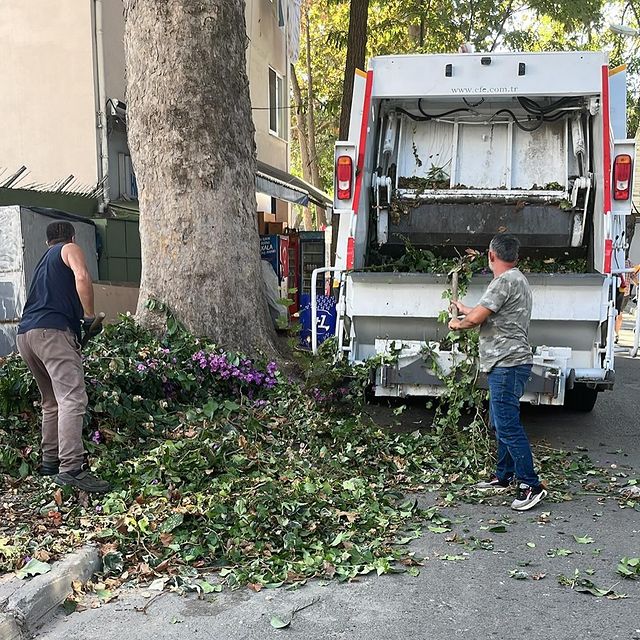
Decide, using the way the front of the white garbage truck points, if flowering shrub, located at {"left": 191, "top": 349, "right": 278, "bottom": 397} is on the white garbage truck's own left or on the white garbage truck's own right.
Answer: on the white garbage truck's own left

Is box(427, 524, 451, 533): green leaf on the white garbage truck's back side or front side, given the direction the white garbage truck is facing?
on the back side

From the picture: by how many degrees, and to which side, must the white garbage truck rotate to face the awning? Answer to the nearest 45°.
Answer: approximately 45° to its left

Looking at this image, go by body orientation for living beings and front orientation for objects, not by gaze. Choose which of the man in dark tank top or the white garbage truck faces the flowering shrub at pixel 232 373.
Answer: the man in dark tank top

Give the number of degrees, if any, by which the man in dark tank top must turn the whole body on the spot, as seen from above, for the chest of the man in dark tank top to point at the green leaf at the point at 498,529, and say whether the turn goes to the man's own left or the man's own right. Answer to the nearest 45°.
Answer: approximately 90° to the man's own right

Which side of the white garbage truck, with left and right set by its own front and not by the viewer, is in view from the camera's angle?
back

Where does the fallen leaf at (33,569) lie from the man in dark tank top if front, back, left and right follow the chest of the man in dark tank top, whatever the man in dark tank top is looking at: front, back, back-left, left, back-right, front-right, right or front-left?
back-right

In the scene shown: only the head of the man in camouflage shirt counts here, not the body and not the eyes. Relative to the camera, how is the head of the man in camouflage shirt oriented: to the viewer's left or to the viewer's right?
to the viewer's left

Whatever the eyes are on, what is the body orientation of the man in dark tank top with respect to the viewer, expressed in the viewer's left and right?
facing away from the viewer and to the right of the viewer

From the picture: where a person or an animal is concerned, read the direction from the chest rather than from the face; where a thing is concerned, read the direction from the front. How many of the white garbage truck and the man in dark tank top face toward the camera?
0

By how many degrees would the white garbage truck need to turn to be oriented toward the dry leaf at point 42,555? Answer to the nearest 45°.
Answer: approximately 135° to its left

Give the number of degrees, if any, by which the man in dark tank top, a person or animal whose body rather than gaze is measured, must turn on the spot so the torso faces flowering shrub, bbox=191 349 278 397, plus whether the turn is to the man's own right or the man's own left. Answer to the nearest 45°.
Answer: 0° — they already face it

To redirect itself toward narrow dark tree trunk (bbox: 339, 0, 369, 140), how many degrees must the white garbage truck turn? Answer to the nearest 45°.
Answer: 0° — it already faces it

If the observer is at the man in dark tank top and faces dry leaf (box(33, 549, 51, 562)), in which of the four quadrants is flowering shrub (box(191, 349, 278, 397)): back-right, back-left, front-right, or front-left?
back-left

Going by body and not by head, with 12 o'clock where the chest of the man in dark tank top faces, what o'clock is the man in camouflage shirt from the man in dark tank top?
The man in camouflage shirt is roughly at 2 o'clock from the man in dark tank top.
